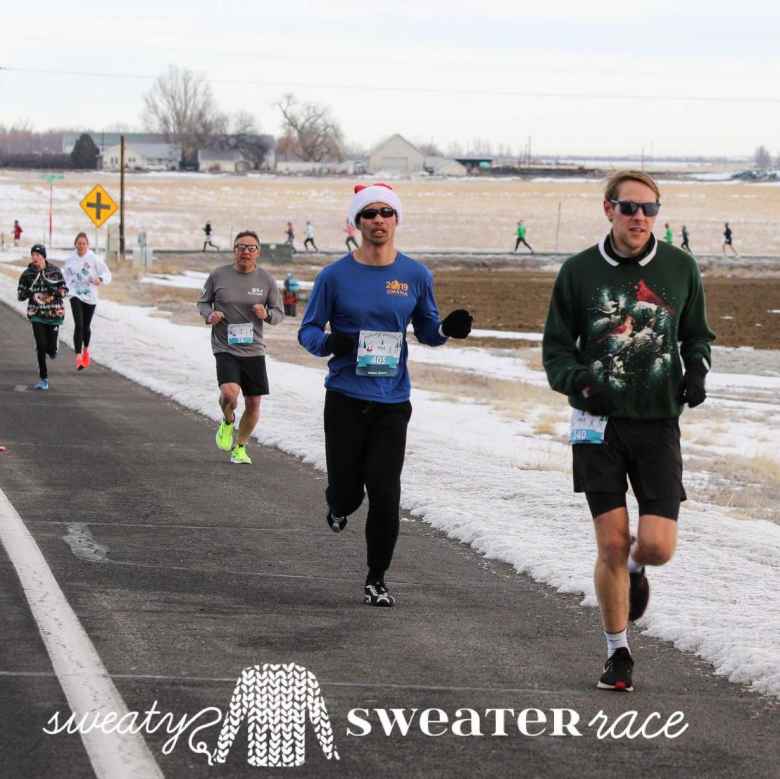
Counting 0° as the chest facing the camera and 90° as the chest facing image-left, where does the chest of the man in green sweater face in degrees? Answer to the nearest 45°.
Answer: approximately 0°

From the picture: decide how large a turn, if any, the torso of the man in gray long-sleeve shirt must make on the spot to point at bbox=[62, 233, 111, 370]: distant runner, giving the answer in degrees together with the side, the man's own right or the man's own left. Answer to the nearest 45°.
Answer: approximately 180°

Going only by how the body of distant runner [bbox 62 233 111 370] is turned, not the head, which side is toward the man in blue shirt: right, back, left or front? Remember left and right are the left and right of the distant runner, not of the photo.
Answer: front

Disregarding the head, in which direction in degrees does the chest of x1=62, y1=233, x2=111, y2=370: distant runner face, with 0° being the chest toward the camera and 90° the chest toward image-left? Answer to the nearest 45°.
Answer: approximately 0°

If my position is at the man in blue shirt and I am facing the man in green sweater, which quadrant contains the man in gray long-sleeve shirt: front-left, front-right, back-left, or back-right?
back-left

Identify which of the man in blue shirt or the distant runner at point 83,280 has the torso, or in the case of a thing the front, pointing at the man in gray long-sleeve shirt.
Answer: the distant runner

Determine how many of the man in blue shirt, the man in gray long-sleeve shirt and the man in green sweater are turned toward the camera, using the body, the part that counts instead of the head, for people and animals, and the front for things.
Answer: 3

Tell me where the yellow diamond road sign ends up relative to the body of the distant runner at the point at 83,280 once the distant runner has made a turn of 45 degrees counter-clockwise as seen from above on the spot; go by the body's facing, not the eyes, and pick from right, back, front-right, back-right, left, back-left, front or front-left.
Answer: back-left
